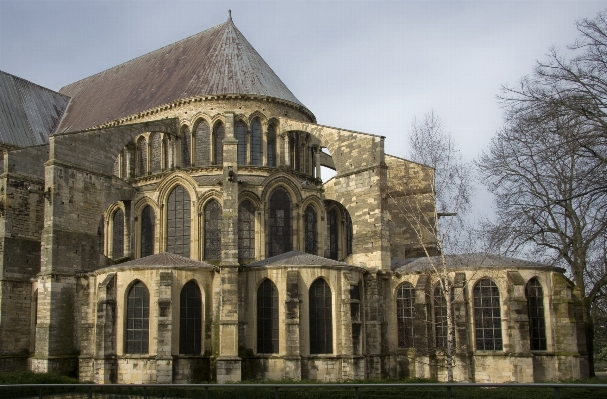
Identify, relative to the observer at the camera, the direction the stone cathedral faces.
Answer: facing away from the viewer and to the left of the viewer
